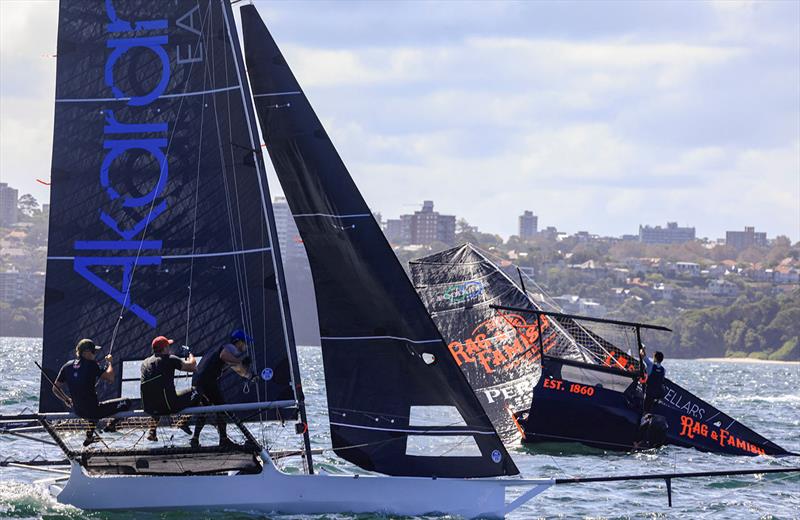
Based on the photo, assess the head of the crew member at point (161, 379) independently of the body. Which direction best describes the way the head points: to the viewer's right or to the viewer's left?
to the viewer's right

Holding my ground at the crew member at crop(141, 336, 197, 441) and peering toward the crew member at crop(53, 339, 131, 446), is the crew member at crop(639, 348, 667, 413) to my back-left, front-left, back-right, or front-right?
back-right

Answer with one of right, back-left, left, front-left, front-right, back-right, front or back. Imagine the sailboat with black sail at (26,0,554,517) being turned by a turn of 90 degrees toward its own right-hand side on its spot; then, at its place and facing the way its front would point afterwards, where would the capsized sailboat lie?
back-left

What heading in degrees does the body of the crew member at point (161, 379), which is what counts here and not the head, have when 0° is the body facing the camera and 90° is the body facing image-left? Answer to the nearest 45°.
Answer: approximately 225°

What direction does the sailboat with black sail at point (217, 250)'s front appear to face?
to the viewer's right

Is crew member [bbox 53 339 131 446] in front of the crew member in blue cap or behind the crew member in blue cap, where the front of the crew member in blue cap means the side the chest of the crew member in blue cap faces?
behind

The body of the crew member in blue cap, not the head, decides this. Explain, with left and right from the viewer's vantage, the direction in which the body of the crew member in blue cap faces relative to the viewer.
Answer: facing to the right of the viewer

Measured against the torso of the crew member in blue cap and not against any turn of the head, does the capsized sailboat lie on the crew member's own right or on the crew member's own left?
on the crew member's own left

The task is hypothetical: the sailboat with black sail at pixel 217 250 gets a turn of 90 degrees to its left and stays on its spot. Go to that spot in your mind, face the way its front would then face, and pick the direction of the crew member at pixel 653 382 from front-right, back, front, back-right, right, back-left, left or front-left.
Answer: front-right
